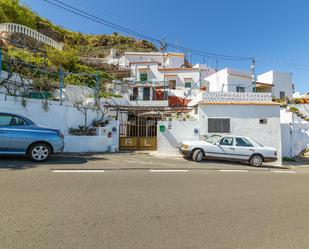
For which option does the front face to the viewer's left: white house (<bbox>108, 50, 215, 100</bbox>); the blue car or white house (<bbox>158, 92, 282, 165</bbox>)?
the blue car

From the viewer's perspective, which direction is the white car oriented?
to the viewer's left

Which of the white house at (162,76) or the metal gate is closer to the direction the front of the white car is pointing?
the metal gate

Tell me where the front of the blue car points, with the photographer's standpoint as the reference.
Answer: facing to the left of the viewer

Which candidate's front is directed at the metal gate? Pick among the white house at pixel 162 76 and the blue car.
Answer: the white house

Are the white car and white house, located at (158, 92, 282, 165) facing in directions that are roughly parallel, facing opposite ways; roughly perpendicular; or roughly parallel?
roughly perpendicular

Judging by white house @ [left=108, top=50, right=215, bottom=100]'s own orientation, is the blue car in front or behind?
in front

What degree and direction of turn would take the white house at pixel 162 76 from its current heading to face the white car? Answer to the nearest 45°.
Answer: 0° — it already faces it

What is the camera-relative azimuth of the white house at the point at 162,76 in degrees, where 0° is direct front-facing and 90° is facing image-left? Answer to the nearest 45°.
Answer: approximately 0°

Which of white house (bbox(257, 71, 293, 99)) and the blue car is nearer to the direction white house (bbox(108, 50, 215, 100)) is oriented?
the blue car
